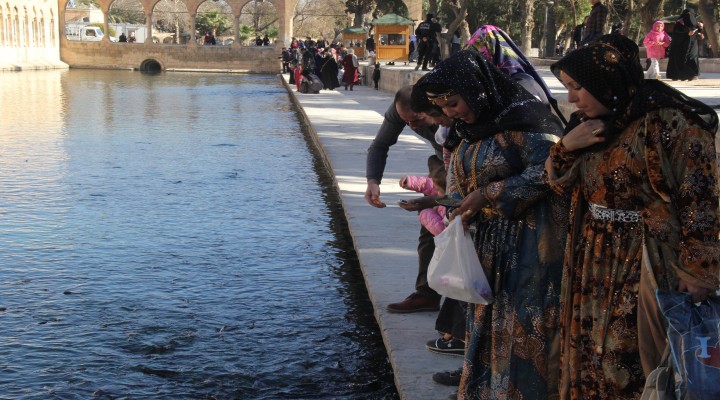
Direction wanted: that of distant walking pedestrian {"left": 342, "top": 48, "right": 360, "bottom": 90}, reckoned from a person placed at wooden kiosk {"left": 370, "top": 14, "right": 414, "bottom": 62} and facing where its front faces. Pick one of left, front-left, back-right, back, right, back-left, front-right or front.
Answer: front

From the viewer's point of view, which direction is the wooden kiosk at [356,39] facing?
toward the camera

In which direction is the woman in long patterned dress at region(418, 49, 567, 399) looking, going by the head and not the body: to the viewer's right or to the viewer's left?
to the viewer's left

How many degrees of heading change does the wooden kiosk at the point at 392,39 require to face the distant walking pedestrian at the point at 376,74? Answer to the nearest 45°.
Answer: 0° — it already faces them

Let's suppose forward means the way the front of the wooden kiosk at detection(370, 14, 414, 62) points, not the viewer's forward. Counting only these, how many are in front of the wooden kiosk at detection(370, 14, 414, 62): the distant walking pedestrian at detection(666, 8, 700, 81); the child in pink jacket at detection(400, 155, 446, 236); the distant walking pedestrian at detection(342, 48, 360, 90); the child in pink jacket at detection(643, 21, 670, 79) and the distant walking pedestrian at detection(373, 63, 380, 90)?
5

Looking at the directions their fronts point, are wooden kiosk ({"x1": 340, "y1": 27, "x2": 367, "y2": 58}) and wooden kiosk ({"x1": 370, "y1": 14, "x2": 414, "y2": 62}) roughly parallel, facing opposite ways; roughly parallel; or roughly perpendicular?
roughly parallel

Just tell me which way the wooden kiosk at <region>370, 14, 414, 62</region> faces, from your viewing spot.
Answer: facing the viewer

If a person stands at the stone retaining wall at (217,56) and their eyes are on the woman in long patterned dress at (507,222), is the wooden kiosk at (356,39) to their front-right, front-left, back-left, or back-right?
front-left

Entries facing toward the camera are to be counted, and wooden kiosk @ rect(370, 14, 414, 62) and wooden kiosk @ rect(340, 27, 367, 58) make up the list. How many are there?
2

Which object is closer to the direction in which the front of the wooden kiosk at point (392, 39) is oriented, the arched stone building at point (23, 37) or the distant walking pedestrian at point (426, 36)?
the distant walking pedestrian

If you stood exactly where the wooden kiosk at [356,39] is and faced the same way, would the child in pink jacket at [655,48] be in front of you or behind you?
in front

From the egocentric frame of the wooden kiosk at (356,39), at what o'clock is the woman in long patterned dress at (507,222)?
The woman in long patterned dress is roughly at 12 o'clock from the wooden kiosk.

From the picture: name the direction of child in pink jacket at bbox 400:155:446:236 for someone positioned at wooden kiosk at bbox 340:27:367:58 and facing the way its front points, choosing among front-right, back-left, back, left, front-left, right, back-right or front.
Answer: front

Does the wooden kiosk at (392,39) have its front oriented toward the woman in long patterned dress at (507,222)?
yes

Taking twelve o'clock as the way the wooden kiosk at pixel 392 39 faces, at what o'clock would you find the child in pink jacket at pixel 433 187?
The child in pink jacket is roughly at 12 o'clock from the wooden kiosk.

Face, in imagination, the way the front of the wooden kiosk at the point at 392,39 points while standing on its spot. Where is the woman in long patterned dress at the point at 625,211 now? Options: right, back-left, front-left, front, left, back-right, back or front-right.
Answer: front
